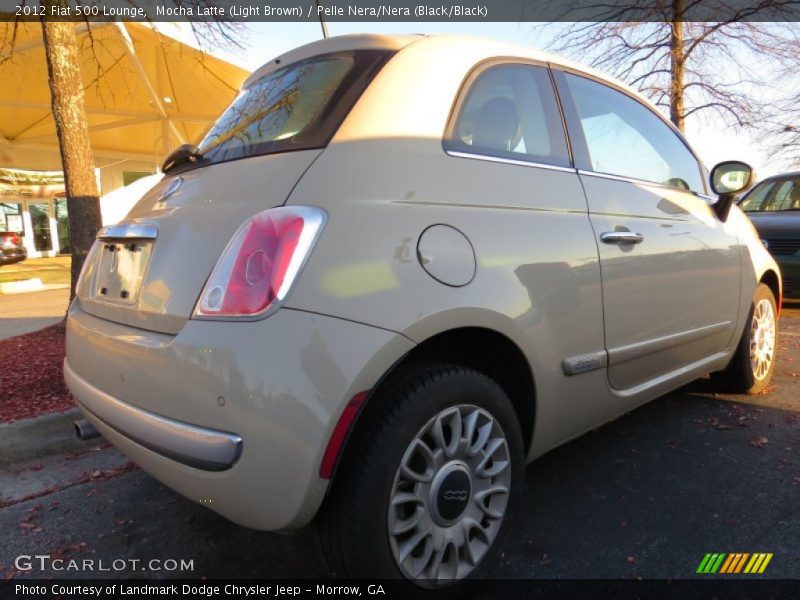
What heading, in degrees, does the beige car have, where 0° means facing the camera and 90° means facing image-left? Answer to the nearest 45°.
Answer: approximately 225°

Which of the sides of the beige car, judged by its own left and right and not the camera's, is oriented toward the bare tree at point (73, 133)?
left

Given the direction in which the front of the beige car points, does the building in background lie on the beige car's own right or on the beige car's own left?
on the beige car's own left
